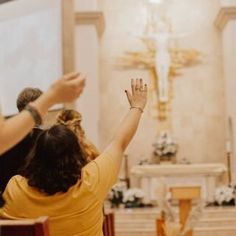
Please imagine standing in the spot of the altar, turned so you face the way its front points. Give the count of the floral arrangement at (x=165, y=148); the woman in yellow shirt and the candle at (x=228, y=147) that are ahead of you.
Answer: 1

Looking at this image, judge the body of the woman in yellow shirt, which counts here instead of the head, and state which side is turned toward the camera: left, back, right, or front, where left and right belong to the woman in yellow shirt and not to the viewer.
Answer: back

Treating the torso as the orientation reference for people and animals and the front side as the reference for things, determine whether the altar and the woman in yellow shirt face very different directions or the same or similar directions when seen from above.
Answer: very different directions

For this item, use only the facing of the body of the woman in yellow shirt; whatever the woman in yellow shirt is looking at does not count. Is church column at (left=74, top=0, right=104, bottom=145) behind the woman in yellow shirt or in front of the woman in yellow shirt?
in front

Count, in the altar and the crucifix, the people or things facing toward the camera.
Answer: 2

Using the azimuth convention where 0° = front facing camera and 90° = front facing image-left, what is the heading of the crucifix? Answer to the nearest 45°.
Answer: approximately 0°

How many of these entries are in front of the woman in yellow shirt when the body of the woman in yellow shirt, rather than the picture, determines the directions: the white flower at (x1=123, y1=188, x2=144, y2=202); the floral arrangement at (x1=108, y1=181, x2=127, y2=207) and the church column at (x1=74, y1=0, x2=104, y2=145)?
3

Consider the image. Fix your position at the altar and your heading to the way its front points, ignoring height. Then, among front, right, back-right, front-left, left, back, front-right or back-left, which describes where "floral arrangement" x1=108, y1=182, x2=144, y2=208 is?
front-right

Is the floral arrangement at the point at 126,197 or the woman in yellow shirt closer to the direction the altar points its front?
the woman in yellow shirt

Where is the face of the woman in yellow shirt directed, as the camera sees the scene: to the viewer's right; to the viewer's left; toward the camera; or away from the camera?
away from the camera
